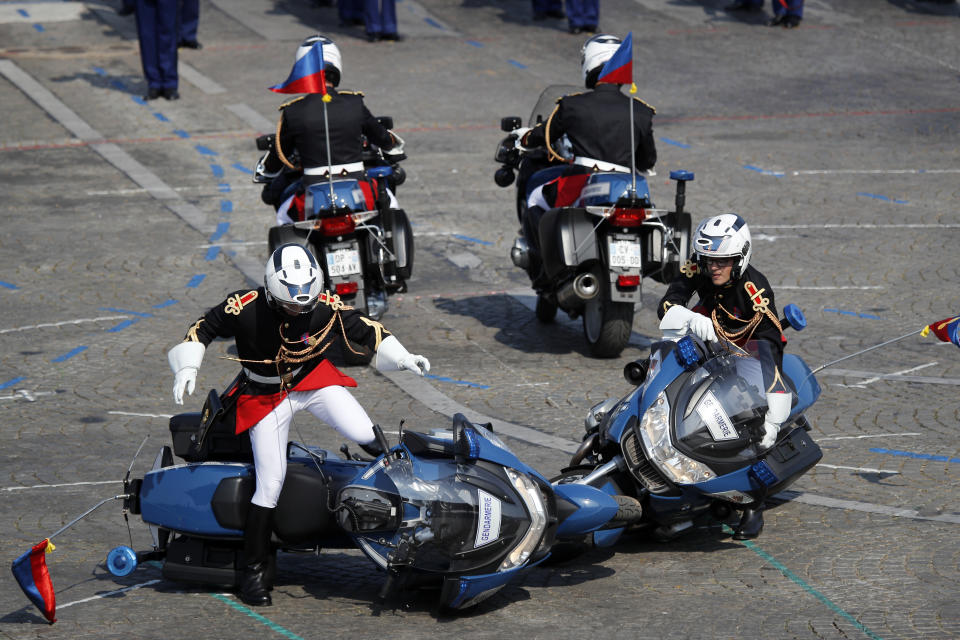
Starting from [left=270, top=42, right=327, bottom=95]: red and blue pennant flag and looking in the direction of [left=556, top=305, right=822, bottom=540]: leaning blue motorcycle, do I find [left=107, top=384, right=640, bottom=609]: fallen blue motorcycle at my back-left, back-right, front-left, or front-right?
front-right

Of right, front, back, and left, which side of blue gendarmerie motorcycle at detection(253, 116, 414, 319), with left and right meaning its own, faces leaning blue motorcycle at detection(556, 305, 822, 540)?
back

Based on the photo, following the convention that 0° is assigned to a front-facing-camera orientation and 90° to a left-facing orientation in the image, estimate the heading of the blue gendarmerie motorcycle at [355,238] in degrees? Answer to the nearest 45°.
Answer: approximately 180°

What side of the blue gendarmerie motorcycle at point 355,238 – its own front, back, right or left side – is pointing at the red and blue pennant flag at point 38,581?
back

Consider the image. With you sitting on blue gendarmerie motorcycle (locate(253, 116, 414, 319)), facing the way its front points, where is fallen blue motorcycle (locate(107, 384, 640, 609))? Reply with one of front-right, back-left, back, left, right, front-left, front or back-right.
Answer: back

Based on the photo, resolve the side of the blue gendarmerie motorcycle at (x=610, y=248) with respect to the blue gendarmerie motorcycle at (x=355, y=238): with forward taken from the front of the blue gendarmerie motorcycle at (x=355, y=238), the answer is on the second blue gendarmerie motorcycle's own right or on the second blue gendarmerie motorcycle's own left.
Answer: on the second blue gendarmerie motorcycle's own right

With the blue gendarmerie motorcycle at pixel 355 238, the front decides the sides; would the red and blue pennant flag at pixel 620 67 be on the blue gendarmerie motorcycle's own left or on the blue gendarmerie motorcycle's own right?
on the blue gendarmerie motorcycle's own right

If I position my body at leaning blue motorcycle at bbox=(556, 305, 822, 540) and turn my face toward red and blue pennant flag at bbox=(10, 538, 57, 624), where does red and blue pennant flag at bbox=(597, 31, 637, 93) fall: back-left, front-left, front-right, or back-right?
back-right

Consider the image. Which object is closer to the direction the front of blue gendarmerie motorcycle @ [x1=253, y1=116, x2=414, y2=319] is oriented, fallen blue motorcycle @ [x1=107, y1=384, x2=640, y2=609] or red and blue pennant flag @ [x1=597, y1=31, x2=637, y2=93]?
the red and blue pennant flag

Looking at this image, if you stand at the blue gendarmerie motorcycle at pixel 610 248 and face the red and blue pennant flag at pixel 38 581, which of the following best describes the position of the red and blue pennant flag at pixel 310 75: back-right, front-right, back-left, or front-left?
front-right
